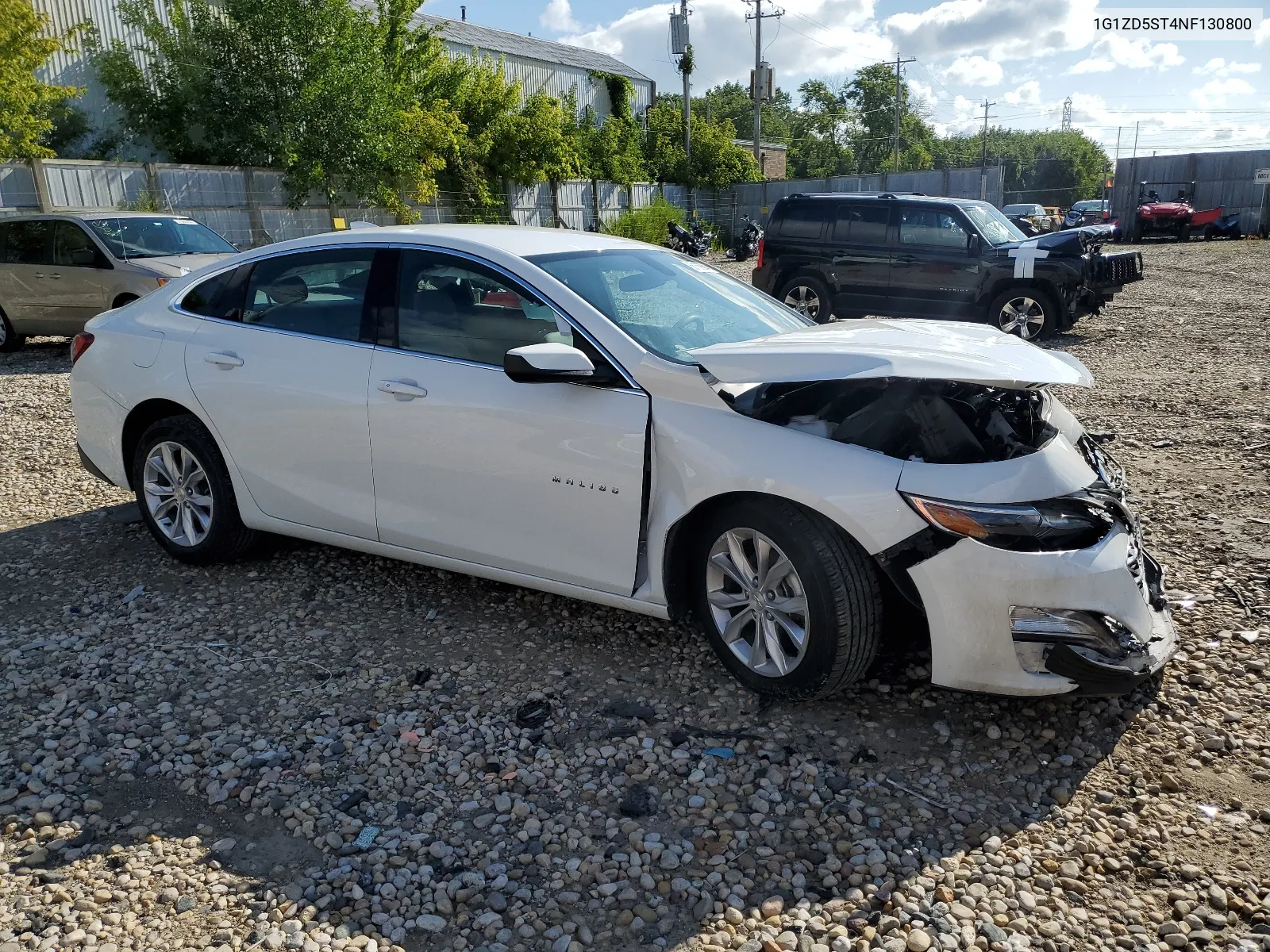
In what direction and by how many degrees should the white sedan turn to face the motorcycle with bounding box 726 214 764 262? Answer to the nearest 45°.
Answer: approximately 135° to its left

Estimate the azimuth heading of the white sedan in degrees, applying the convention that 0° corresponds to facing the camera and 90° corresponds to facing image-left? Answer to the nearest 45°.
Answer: approximately 315°

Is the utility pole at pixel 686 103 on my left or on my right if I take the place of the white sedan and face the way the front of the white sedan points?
on my left

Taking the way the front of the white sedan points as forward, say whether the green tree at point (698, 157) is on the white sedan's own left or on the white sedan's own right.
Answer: on the white sedan's own left

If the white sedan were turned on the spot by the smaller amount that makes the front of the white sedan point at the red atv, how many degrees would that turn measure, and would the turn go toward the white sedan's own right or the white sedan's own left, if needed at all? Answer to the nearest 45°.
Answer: approximately 90° to the white sedan's own left

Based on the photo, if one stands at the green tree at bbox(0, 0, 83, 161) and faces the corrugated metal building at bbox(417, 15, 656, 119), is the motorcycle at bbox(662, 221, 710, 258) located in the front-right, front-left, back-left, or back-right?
front-right

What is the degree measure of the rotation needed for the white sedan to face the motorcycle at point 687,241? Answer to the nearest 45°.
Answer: approximately 135° to its left

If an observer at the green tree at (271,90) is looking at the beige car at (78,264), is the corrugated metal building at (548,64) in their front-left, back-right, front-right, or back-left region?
back-left

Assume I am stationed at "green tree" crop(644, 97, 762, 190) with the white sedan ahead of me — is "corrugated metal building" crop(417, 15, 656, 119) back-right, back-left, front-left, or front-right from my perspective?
back-right

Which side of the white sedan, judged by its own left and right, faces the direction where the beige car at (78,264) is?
back

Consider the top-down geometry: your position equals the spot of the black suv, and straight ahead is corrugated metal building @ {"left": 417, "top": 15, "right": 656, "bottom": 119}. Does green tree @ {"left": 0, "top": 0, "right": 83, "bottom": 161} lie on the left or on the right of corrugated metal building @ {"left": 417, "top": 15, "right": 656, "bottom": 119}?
left
